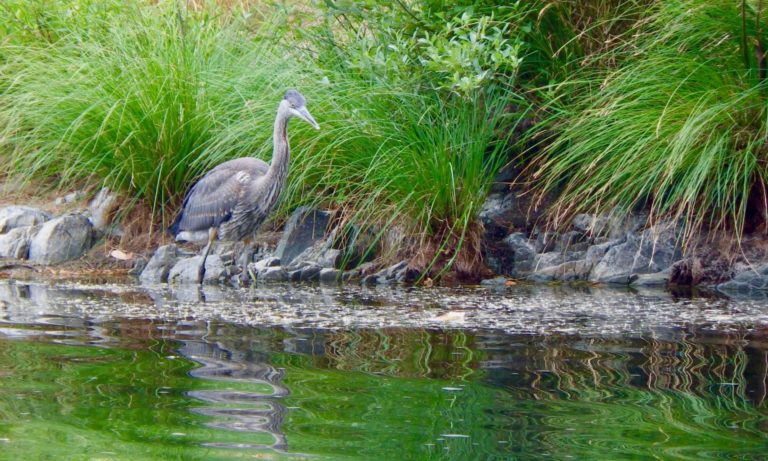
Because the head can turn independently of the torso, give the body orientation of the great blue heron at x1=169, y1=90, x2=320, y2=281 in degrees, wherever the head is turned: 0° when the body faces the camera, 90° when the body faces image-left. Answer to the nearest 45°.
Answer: approximately 270°

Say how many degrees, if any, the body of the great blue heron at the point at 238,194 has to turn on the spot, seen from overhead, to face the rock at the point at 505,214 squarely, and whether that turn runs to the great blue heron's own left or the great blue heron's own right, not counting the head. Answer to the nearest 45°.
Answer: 0° — it already faces it

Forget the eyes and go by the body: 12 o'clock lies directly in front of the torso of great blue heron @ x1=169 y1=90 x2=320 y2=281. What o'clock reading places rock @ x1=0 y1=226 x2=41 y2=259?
The rock is roughly at 7 o'clock from the great blue heron.

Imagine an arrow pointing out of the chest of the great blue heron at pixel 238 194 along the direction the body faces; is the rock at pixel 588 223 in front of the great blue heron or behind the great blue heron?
in front

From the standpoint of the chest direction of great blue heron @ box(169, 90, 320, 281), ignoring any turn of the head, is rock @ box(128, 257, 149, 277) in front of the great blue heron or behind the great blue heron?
behind

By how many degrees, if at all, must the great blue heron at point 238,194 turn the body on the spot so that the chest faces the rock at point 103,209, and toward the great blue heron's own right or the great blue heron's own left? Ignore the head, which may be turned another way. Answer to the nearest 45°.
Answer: approximately 135° to the great blue heron's own left

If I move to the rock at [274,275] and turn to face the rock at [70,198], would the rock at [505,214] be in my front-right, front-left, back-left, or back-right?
back-right

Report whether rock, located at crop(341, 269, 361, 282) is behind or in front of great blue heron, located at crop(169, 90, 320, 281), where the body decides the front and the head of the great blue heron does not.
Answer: in front

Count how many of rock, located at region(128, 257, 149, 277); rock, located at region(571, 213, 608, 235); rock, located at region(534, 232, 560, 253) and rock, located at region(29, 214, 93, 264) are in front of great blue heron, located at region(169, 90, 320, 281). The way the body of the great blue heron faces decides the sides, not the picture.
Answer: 2

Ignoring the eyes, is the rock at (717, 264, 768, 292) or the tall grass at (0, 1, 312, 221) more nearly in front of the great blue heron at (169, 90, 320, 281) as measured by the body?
the rock

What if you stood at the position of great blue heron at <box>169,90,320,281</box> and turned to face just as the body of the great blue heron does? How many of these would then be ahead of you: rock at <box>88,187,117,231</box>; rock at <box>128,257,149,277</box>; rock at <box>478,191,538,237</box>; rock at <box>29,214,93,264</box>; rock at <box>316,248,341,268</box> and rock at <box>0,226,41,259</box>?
2

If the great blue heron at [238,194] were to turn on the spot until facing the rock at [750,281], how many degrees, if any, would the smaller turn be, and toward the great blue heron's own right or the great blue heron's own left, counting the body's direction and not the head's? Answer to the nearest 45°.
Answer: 0° — it already faces it

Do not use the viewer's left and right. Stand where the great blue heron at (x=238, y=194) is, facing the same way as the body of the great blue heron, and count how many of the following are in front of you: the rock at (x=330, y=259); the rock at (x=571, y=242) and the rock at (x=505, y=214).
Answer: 3

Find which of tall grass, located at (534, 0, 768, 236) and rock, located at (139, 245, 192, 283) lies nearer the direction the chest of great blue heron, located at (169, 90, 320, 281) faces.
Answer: the tall grass

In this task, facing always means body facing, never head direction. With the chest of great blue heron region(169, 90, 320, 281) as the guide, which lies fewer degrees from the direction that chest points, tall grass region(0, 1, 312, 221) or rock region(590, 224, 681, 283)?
the rock

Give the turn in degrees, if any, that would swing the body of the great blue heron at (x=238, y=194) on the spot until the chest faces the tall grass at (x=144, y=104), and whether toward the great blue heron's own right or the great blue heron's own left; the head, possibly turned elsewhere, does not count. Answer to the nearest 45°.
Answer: approximately 135° to the great blue heron's own left
